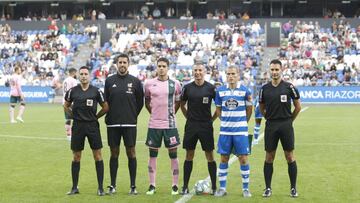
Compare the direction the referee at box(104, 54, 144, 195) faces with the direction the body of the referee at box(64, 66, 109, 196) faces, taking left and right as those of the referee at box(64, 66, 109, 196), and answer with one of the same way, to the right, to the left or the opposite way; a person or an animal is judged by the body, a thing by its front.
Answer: the same way

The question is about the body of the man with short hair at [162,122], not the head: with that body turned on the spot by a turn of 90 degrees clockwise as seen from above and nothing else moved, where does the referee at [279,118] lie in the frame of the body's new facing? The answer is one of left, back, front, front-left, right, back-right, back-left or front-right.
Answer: back

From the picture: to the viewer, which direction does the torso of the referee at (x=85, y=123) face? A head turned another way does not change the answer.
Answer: toward the camera

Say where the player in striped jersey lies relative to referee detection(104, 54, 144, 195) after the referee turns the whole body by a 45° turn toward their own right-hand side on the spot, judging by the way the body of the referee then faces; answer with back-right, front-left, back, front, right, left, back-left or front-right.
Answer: back-left

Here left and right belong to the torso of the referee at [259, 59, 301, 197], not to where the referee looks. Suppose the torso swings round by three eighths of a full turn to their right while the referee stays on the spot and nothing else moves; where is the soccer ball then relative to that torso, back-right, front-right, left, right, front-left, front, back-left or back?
front-left

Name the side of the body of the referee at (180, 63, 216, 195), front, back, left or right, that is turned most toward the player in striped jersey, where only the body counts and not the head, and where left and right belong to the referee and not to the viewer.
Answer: left

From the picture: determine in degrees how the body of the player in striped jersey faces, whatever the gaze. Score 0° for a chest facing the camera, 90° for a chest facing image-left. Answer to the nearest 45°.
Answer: approximately 0°

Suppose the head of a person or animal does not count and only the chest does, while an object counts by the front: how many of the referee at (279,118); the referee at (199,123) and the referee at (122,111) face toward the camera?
3

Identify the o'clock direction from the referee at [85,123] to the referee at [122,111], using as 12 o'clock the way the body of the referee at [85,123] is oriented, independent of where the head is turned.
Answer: the referee at [122,111] is roughly at 9 o'clock from the referee at [85,123].

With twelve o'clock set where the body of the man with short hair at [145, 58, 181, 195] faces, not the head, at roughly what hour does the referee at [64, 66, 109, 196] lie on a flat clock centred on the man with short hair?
The referee is roughly at 3 o'clock from the man with short hair.

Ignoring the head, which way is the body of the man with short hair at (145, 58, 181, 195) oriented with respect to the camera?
toward the camera

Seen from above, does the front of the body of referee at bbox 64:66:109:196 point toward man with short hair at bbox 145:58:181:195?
no
